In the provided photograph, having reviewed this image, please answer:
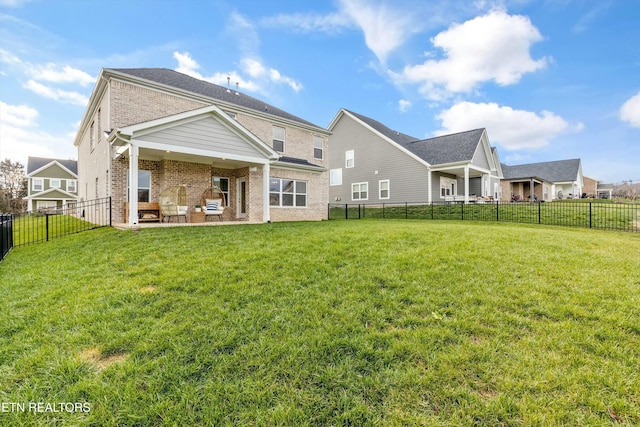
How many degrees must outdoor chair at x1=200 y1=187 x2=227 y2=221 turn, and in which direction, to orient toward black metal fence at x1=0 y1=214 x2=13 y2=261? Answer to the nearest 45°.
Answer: approximately 45° to its right

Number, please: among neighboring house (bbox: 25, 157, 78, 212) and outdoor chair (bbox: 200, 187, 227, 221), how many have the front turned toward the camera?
2

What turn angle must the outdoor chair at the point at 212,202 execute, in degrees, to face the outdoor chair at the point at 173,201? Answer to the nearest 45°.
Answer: approximately 45° to its right

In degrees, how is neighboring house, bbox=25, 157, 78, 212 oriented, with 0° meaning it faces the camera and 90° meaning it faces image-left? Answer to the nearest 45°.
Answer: approximately 0°
